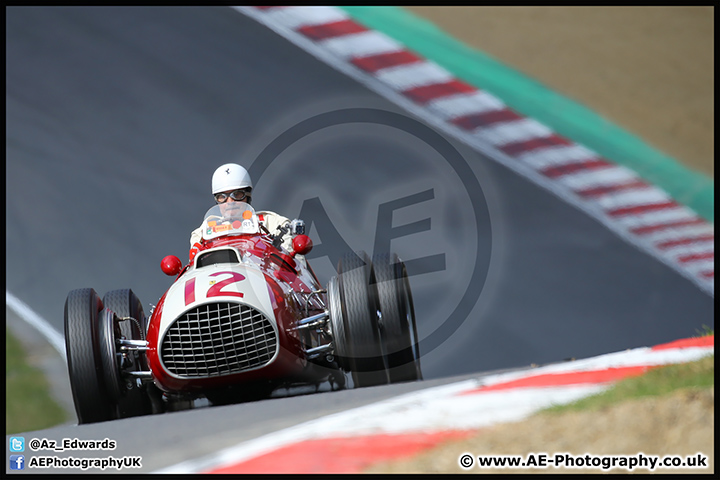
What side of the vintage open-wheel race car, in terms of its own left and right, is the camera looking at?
front
